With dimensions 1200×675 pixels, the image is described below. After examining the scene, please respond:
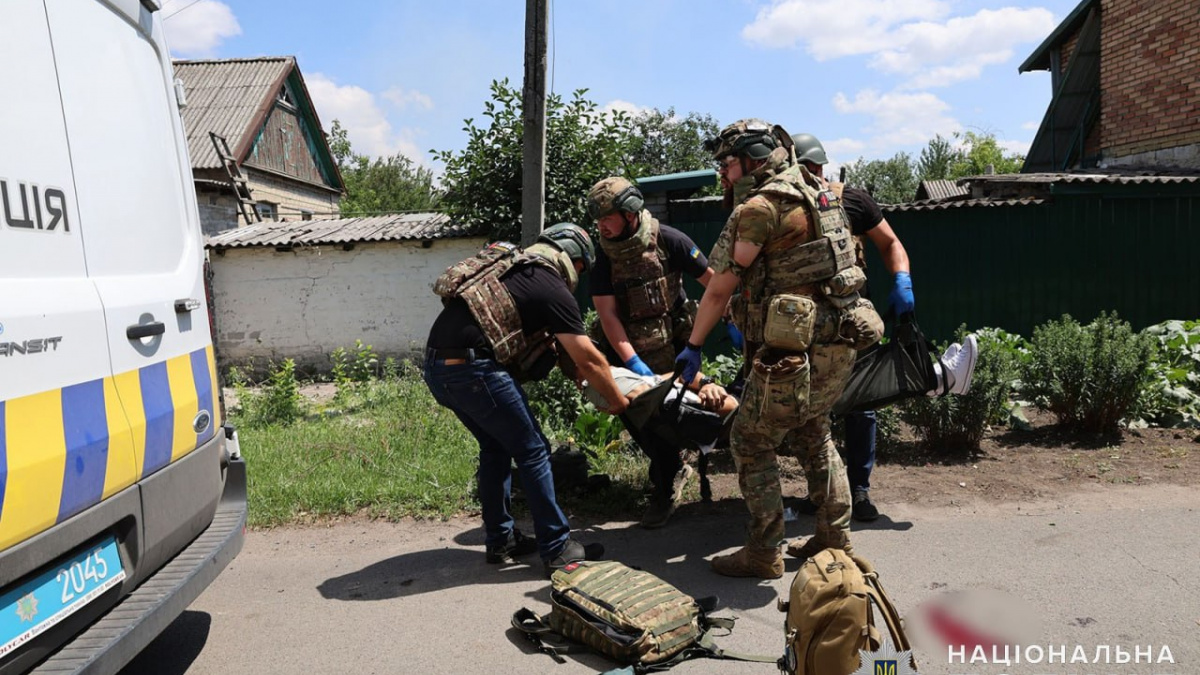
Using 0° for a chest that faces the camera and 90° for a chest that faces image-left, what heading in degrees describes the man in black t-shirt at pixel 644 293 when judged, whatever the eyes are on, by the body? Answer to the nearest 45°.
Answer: approximately 45°

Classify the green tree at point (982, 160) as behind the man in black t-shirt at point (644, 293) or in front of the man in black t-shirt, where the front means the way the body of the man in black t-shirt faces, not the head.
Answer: behind

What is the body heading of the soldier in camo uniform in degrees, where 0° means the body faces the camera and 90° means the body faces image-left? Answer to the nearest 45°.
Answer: approximately 90°

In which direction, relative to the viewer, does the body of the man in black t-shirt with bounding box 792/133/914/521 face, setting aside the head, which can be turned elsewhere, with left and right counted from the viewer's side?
facing the viewer and to the left of the viewer

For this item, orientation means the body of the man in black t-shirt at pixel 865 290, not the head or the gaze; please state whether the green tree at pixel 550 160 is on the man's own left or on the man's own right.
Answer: on the man's own right

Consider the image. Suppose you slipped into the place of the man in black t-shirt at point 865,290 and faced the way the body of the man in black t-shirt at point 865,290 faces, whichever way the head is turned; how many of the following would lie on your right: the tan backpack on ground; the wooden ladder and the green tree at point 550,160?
2

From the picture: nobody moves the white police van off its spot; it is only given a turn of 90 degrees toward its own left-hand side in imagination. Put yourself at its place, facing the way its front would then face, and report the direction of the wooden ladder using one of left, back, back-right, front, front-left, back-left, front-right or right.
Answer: back-right

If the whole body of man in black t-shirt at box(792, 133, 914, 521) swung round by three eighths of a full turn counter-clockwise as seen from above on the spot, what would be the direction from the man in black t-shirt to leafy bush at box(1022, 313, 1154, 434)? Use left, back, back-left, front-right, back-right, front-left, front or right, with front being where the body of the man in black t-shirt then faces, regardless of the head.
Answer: front-left

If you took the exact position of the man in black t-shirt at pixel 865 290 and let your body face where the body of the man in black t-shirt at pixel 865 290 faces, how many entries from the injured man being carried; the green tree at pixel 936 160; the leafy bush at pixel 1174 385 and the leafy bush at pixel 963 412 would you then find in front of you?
1

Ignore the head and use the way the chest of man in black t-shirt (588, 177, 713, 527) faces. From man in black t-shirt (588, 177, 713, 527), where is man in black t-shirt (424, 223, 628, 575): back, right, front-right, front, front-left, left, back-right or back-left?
front

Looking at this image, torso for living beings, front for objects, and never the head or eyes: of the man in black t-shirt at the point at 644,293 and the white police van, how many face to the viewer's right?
0

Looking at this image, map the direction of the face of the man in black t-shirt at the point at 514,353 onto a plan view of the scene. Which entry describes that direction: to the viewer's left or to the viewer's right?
to the viewer's right

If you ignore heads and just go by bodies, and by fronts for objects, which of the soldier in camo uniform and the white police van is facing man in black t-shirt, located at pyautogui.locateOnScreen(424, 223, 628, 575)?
the soldier in camo uniform

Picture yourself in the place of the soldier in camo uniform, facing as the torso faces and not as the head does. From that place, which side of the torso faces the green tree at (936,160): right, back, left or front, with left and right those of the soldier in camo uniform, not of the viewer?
right

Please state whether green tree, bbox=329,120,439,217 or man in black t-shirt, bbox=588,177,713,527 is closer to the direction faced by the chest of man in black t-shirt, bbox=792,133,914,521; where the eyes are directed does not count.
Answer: the man in black t-shirt

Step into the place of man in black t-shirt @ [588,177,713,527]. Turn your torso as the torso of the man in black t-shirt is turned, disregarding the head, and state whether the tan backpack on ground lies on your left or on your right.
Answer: on your left

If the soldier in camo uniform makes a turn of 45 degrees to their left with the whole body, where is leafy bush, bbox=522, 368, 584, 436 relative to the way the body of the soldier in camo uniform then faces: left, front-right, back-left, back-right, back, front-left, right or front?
right

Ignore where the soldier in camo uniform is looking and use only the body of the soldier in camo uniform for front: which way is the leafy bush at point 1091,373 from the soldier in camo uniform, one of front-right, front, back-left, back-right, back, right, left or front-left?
back-right
